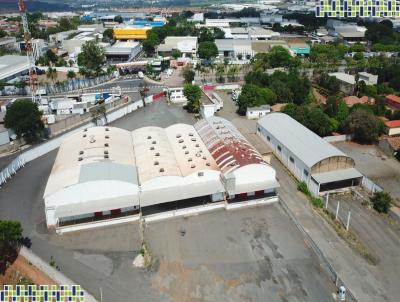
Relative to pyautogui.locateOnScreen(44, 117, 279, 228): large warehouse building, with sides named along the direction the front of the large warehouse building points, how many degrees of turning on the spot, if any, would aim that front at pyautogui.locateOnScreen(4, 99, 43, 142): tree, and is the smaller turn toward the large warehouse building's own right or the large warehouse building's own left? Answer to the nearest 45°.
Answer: approximately 135° to the large warehouse building's own right

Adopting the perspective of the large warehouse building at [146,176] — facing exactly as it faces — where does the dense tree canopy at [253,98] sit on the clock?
The dense tree canopy is roughly at 7 o'clock from the large warehouse building.

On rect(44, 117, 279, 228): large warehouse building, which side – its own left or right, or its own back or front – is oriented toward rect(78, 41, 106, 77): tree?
back

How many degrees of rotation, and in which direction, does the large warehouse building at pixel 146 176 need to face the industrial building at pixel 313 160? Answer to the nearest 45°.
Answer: approximately 90° to its left

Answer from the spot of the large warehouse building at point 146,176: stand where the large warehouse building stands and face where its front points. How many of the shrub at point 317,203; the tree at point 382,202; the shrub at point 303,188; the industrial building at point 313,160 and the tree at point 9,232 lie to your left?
4

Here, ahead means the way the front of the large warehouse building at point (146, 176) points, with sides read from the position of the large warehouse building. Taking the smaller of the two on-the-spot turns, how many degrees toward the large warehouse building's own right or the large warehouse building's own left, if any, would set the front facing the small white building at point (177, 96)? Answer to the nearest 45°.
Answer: approximately 180°

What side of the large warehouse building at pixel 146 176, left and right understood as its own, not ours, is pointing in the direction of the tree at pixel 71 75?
back

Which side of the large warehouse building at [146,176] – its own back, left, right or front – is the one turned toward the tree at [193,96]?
back

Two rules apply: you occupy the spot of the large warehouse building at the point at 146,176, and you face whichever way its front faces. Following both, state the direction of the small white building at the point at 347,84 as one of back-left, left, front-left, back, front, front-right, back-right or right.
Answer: back-left

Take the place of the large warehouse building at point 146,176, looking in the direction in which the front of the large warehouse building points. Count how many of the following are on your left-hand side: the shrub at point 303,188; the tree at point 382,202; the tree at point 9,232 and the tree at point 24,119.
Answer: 2

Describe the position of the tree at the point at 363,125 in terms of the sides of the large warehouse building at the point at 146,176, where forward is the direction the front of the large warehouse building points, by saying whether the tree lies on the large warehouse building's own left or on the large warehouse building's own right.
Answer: on the large warehouse building's own left

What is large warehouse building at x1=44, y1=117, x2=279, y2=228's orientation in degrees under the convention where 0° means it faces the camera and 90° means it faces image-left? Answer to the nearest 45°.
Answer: approximately 0°

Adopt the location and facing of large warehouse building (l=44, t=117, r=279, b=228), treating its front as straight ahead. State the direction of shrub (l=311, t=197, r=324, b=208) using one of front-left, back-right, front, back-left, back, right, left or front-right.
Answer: left

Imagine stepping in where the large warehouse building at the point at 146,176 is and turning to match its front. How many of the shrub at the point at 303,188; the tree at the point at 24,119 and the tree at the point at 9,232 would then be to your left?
1

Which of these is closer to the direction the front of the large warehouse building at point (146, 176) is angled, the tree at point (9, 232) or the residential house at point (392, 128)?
the tree

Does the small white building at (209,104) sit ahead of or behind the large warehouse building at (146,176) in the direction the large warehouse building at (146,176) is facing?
behind
